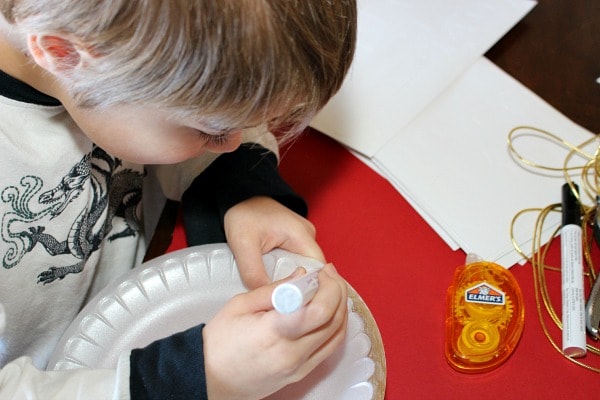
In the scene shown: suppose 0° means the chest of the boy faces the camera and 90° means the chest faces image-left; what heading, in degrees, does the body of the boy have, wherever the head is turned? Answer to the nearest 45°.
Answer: approximately 315°

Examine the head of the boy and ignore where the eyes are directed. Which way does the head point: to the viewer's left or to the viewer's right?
to the viewer's right
